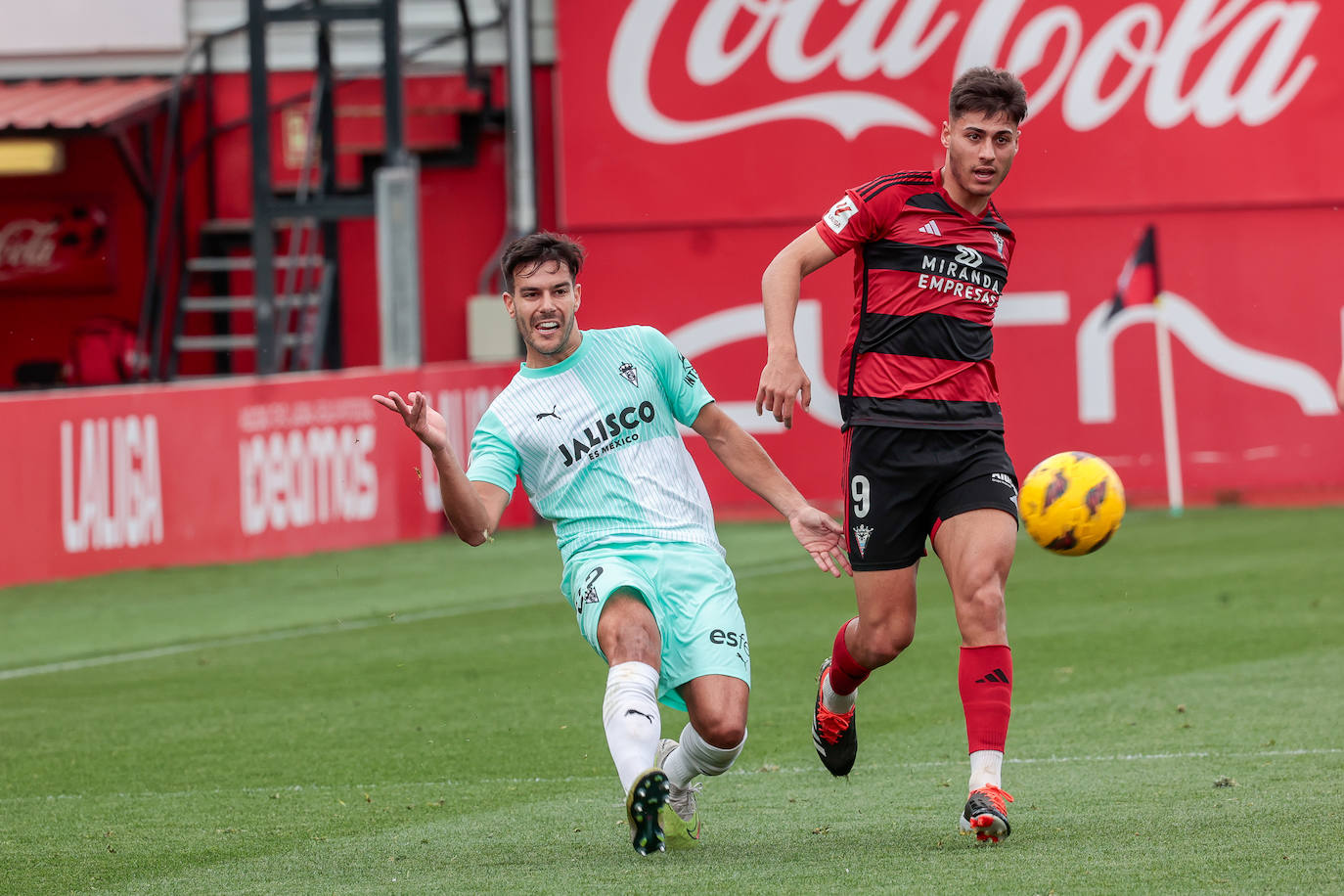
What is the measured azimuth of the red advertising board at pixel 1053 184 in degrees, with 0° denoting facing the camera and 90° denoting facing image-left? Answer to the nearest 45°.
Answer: approximately 0°

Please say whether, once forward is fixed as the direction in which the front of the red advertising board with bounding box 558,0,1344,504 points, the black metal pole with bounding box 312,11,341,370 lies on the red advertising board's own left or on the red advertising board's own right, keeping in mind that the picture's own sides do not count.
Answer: on the red advertising board's own right

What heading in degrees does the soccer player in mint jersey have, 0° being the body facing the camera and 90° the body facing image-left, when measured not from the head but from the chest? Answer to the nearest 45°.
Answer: approximately 0°

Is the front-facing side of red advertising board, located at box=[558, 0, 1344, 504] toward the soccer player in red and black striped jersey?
yes

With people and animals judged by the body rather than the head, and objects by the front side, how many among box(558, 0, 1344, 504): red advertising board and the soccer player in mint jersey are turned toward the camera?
2

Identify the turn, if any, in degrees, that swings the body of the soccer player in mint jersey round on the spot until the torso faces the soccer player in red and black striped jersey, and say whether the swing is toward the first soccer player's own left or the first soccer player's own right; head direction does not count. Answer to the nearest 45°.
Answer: approximately 90° to the first soccer player's own left

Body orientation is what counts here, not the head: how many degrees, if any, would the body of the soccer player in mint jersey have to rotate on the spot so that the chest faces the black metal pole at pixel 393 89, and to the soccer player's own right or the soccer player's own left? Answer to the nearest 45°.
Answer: approximately 180°

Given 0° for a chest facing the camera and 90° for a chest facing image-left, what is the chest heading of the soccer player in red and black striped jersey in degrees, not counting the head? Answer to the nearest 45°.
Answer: approximately 315°

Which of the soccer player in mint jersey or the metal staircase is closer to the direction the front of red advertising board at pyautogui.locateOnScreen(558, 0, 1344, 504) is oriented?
the soccer player in mint jersey

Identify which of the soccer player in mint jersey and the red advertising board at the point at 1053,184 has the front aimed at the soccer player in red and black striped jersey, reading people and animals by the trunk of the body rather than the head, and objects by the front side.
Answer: the red advertising board
